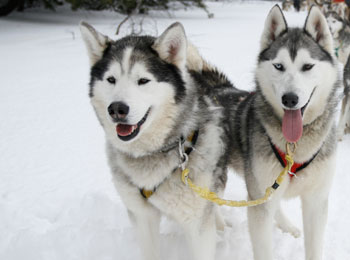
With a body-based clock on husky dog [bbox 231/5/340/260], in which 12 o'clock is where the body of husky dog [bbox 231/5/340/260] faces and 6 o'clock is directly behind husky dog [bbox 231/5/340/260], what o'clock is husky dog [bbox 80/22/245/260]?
husky dog [bbox 80/22/245/260] is roughly at 2 o'clock from husky dog [bbox 231/5/340/260].

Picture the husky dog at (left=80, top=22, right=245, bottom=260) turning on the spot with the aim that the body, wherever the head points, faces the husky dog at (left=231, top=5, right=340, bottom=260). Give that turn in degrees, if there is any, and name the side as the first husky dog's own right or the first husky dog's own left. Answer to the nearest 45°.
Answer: approximately 135° to the first husky dog's own left

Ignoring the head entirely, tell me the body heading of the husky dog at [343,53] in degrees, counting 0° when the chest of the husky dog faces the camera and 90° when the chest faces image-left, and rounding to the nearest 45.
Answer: approximately 45°

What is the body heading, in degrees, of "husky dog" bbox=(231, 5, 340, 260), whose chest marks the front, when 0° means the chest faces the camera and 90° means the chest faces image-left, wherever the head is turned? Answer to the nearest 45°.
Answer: approximately 0°
